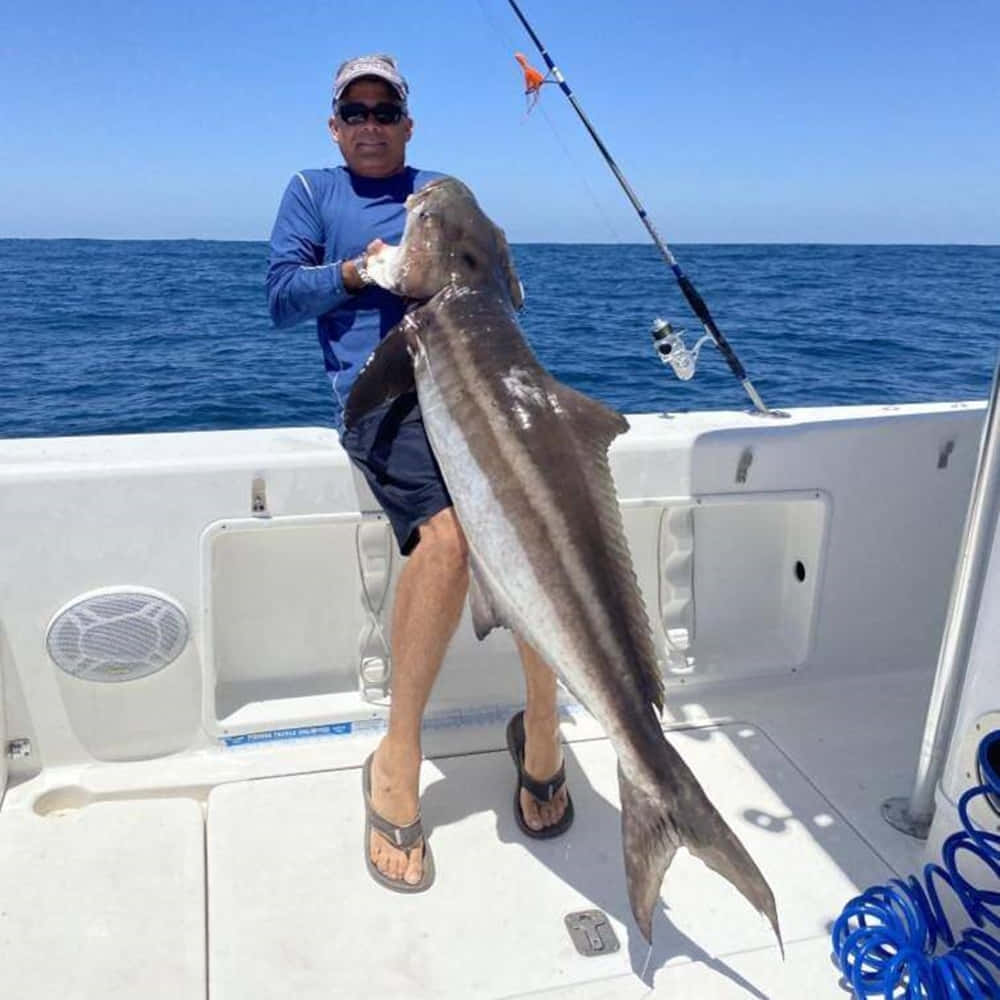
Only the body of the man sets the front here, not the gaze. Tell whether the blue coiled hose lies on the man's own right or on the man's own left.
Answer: on the man's own left

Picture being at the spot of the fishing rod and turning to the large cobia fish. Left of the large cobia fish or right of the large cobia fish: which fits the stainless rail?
left

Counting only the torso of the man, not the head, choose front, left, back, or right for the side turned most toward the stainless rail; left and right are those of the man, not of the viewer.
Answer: left

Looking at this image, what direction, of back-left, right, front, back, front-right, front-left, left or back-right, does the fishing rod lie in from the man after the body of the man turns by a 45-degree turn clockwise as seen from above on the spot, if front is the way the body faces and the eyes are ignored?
back

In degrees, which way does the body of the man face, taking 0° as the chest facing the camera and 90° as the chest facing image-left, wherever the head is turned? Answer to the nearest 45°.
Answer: approximately 0°
